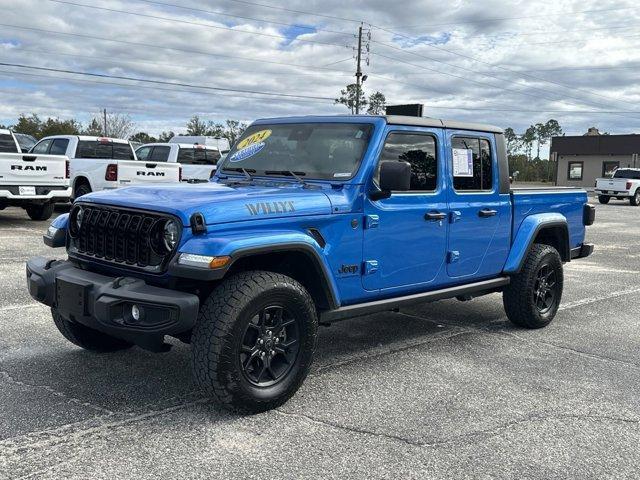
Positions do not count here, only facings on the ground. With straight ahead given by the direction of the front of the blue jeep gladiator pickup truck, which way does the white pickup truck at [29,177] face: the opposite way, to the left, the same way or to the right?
to the right

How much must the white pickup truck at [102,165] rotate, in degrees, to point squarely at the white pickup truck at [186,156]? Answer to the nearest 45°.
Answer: approximately 90° to its right

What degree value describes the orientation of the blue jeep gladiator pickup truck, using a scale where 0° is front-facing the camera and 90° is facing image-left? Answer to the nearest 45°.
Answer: approximately 45°

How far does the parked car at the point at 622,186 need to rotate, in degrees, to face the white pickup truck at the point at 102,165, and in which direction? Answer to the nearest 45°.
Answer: approximately 180°

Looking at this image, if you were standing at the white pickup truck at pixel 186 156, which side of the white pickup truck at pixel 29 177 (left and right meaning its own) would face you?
right

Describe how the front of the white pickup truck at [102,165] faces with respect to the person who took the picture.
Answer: facing away from the viewer and to the left of the viewer

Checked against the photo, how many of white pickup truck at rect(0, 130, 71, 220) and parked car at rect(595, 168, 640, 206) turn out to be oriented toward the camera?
0

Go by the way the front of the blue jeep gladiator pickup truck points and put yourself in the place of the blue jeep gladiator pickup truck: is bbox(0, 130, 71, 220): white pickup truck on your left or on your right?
on your right

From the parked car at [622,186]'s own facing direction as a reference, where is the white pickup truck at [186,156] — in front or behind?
behind

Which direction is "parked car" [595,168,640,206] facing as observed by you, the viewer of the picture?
facing away from the viewer and to the right of the viewer

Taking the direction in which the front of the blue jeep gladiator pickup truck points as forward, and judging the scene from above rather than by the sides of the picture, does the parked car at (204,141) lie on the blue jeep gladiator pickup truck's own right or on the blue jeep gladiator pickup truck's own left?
on the blue jeep gladiator pickup truck's own right

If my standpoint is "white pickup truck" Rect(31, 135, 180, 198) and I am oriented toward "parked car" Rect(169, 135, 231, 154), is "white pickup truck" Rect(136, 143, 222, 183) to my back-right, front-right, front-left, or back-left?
front-right

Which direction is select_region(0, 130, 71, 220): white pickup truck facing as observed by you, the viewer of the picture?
facing away from the viewer and to the left of the viewer
